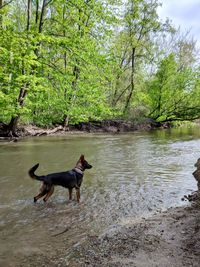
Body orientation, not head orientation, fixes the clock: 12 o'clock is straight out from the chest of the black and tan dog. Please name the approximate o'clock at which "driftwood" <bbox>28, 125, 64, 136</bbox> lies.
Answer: The driftwood is roughly at 9 o'clock from the black and tan dog.

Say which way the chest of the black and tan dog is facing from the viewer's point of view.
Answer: to the viewer's right

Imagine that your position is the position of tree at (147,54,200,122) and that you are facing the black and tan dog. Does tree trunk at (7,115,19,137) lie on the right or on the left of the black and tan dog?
right

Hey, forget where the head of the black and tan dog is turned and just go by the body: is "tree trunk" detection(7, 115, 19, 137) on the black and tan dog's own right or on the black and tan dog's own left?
on the black and tan dog's own left

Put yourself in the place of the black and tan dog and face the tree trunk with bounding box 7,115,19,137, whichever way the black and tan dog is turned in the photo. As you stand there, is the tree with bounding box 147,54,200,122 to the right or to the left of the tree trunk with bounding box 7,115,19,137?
right

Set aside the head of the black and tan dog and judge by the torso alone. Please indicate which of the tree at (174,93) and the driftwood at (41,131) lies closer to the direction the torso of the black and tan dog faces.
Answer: the tree

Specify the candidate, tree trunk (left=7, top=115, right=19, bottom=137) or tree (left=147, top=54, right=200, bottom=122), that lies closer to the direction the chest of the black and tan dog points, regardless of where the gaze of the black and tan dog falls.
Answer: the tree

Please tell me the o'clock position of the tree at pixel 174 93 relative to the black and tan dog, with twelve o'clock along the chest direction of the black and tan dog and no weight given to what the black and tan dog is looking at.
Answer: The tree is roughly at 10 o'clock from the black and tan dog.
